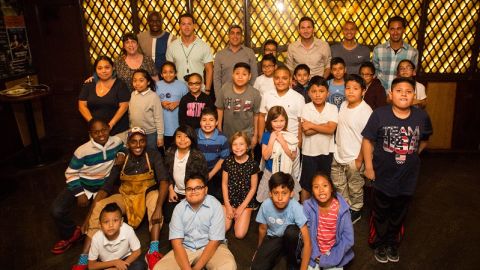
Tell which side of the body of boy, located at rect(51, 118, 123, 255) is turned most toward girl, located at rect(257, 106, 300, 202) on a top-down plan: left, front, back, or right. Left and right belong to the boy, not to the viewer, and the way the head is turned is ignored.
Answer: left

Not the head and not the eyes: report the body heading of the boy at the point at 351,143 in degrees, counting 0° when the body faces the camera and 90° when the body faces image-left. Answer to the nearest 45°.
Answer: approximately 45°

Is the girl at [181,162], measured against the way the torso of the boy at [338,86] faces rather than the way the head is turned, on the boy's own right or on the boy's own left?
on the boy's own right

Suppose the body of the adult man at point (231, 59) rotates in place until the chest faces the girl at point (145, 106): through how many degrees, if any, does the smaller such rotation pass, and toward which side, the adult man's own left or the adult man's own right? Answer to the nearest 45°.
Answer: approximately 45° to the adult man's own right
